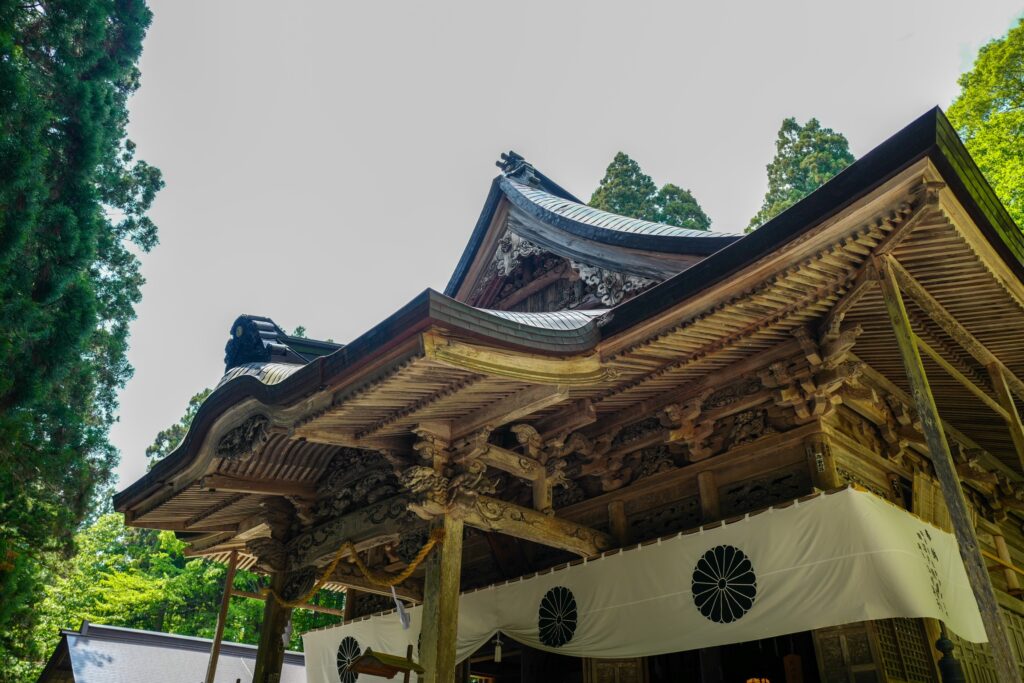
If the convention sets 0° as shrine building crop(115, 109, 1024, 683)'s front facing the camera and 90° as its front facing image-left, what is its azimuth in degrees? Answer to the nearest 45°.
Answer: approximately 45°

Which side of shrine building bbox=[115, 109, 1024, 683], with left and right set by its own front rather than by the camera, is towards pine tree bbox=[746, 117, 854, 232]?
back

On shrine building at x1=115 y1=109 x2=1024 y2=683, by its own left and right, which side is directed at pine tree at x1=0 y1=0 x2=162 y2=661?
right

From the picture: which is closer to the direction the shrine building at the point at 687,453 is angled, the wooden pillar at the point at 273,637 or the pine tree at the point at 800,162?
the wooden pillar
